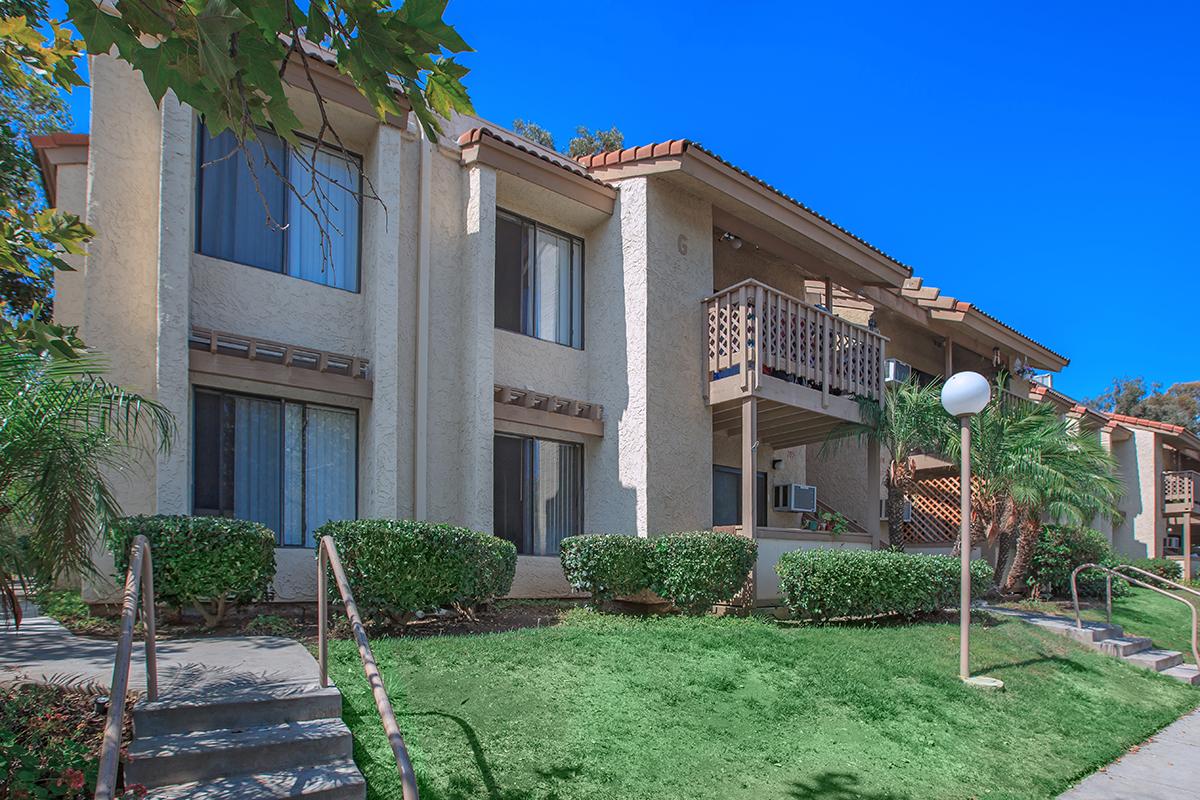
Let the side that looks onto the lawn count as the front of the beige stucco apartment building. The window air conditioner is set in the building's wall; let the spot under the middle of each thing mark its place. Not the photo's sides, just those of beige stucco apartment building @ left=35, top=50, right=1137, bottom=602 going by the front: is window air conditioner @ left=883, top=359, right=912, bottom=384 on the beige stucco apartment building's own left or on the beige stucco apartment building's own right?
on the beige stucco apartment building's own left

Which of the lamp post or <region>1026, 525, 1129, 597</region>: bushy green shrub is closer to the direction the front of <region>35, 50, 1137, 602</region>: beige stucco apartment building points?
the lamp post

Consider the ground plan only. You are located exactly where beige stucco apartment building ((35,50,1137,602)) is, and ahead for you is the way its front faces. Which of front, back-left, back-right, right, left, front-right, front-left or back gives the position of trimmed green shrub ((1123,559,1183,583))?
left

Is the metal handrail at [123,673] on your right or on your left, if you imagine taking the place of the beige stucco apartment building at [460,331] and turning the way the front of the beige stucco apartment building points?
on your right

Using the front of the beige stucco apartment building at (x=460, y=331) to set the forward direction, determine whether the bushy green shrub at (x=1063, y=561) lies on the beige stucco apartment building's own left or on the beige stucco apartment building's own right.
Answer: on the beige stucco apartment building's own left

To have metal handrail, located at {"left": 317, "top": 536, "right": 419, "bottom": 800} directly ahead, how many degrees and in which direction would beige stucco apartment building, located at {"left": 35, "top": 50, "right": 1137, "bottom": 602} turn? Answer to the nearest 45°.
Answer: approximately 45° to its right

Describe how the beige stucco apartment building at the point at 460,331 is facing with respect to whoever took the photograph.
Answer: facing the viewer and to the right of the viewer

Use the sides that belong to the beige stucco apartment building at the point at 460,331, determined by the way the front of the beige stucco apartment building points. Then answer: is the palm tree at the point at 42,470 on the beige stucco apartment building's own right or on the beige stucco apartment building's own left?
on the beige stucco apartment building's own right

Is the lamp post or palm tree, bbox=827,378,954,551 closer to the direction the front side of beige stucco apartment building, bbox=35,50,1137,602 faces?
the lamp post

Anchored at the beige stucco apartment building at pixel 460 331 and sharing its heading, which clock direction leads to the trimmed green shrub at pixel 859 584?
The trimmed green shrub is roughly at 11 o'clock from the beige stucco apartment building.

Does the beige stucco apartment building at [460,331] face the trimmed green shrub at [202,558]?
no
